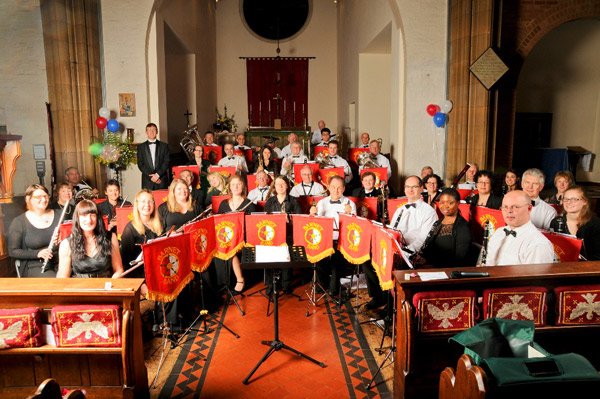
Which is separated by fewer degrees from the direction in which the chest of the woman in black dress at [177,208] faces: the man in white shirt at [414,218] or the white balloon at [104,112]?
the man in white shirt

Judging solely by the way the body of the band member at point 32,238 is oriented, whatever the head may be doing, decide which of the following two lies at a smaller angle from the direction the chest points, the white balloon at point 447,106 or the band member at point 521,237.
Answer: the band member

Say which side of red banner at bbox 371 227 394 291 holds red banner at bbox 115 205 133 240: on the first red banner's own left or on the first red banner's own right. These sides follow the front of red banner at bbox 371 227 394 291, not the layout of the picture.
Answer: on the first red banner's own right

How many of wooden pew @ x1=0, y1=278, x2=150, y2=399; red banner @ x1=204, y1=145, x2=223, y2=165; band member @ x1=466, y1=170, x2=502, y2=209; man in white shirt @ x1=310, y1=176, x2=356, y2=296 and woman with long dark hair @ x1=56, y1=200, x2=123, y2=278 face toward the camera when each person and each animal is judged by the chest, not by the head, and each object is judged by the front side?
4

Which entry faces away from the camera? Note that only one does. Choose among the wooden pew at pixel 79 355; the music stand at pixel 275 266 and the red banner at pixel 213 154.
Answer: the wooden pew

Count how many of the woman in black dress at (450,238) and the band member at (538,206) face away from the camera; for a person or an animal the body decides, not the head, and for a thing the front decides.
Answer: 0

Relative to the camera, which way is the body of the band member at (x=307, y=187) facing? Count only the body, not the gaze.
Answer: toward the camera

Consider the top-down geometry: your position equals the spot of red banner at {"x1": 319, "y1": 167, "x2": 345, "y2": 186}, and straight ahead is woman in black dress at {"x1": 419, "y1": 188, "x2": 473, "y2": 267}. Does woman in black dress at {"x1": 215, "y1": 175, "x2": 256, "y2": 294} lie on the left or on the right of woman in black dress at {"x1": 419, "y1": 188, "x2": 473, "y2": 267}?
right

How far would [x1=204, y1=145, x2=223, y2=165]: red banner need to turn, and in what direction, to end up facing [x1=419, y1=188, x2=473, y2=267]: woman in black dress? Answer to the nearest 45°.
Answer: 0° — it already faces them

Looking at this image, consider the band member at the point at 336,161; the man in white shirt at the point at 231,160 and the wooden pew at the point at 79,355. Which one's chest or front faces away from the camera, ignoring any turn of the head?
the wooden pew

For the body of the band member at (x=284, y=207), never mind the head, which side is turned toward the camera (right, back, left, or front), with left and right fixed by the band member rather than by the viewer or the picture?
front

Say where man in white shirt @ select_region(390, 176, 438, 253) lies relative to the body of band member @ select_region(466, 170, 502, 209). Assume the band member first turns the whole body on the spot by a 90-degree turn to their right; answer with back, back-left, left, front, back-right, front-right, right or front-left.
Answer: front-left

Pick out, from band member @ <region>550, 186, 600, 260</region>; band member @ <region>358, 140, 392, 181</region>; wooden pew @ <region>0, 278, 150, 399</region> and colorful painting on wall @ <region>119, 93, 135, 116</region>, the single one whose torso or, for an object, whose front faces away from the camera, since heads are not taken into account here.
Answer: the wooden pew

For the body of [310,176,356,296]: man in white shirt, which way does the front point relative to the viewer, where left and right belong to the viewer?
facing the viewer

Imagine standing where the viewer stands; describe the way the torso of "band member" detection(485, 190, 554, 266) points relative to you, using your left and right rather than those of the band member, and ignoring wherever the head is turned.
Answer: facing the viewer and to the left of the viewer

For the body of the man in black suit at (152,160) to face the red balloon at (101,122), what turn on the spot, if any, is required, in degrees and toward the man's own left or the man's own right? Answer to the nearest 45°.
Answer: approximately 135° to the man's own right
